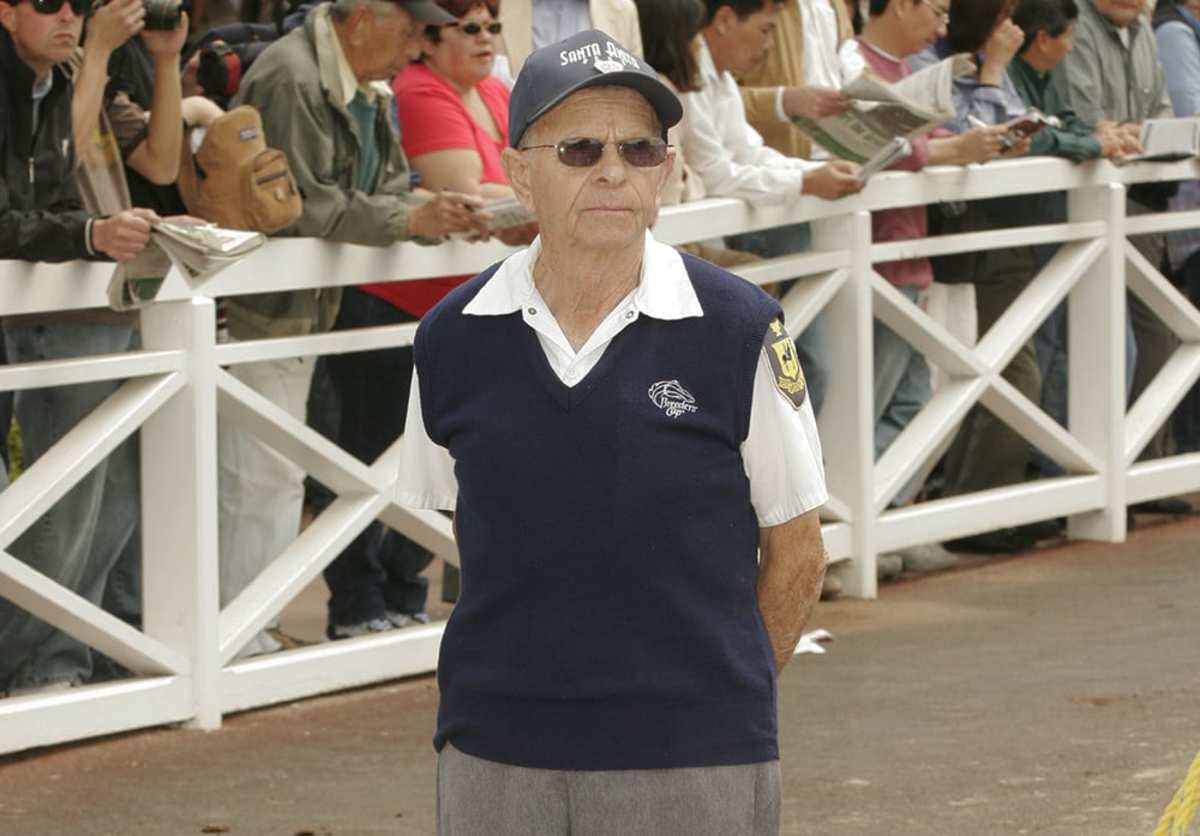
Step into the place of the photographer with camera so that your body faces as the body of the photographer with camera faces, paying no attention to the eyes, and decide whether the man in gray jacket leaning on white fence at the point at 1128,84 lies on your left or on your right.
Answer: on your left

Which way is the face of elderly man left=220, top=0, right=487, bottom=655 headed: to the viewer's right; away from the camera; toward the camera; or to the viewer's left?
to the viewer's right

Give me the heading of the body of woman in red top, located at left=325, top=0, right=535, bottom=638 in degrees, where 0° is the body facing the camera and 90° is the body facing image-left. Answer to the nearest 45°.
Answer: approximately 315°

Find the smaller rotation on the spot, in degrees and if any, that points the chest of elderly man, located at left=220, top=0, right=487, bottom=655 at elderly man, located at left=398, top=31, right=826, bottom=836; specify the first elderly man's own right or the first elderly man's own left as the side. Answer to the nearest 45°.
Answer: approximately 45° to the first elderly man's own right

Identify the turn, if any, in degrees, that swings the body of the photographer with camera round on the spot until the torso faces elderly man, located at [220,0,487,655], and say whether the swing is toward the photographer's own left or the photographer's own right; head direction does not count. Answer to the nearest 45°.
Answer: approximately 90° to the photographer's own left

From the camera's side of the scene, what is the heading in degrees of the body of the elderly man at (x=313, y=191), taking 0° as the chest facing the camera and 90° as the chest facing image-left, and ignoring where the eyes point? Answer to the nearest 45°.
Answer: approximately 315°

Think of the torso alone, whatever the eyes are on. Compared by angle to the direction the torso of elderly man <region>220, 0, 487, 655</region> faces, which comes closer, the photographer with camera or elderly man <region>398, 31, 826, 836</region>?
the elderly man
